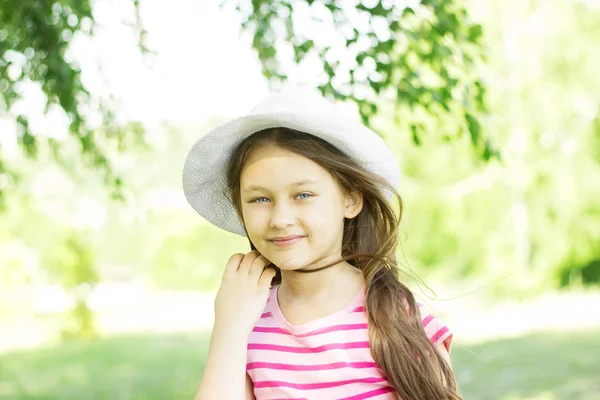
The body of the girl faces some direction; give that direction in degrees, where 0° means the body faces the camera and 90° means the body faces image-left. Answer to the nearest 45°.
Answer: approximately 45°
